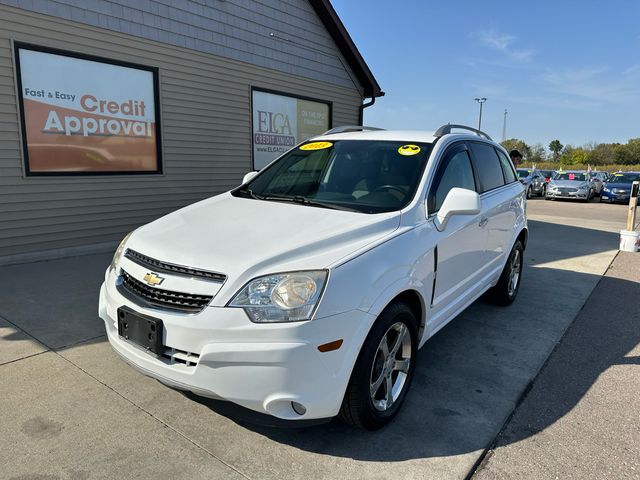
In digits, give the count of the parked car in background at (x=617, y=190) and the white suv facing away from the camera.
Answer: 0

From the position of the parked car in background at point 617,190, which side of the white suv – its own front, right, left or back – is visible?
back

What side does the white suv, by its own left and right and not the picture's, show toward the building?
right

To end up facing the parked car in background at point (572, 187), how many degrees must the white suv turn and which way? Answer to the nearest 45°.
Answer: approximately 180°

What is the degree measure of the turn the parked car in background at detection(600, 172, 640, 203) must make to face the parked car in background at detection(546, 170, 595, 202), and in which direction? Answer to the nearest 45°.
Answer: approximately 45° to its right
